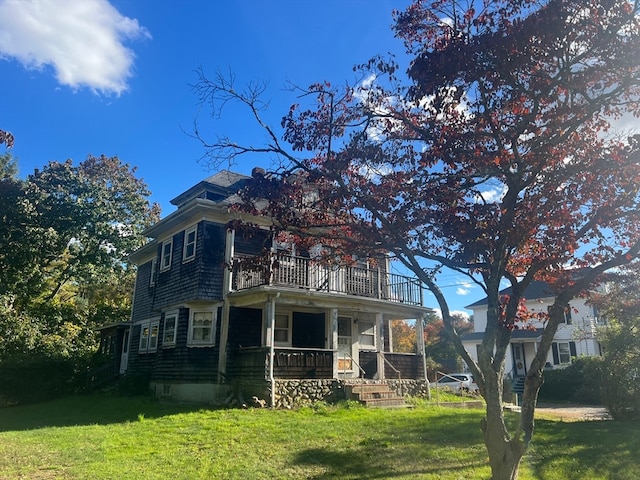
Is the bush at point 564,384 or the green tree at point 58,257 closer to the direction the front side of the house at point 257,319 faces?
the bush

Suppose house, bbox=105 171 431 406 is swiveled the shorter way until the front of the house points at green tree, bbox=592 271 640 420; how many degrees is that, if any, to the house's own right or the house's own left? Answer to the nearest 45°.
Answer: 0° — it already faces it

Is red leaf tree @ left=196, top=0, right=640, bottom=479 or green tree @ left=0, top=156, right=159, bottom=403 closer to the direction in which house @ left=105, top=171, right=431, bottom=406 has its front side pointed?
the red leaf tree

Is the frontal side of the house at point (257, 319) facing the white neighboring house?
no

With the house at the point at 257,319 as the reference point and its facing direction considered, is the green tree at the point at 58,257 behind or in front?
behind

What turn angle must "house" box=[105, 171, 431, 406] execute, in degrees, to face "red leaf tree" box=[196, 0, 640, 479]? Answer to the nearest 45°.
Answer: approximately 45° to its right

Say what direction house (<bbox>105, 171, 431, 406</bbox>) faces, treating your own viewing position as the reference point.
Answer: facing the viewer and to the right of the viewer

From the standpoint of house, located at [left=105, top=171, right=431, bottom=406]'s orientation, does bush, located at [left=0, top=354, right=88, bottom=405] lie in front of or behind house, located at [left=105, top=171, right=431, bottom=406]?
behind

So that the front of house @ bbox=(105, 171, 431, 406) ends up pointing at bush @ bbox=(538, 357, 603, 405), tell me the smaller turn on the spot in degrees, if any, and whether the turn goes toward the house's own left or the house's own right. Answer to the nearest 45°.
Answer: approximately 90° to the house's own left

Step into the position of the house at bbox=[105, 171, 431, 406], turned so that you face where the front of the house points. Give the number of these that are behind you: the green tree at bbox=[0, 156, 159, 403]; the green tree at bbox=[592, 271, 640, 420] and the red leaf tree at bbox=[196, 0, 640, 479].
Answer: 1
